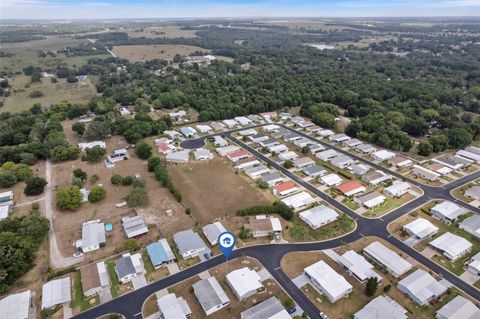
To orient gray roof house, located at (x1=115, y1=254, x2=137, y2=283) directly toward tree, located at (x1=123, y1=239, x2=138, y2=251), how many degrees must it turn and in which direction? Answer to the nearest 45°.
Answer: approximately 180°

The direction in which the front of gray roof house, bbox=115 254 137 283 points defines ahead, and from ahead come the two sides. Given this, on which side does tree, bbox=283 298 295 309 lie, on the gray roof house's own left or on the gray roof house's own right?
on the gray roof house's own left

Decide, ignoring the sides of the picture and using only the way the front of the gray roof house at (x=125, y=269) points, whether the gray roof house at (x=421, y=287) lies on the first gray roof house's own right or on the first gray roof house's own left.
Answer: on the first gray roof house's own left

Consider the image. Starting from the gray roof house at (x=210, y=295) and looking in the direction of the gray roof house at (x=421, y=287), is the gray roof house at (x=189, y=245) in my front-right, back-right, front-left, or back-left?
back-left

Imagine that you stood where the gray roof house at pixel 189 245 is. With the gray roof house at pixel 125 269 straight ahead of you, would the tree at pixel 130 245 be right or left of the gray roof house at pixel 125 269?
right

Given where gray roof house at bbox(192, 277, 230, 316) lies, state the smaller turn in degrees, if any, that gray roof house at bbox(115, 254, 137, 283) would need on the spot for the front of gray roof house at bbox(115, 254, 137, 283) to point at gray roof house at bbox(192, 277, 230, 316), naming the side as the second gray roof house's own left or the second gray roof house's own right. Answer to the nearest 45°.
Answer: approximately 45° to the second gray roof house's own left

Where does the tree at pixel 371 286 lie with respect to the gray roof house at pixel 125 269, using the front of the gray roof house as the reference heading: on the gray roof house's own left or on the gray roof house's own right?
on the gray roof house's own left

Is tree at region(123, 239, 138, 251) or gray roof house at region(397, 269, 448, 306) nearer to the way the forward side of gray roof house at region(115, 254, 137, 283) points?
the gray roof house

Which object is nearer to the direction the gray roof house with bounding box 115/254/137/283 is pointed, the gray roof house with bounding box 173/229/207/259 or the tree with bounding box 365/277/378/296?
the tree

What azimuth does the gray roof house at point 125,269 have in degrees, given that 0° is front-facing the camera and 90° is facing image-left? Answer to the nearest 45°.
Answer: approximately 0°
